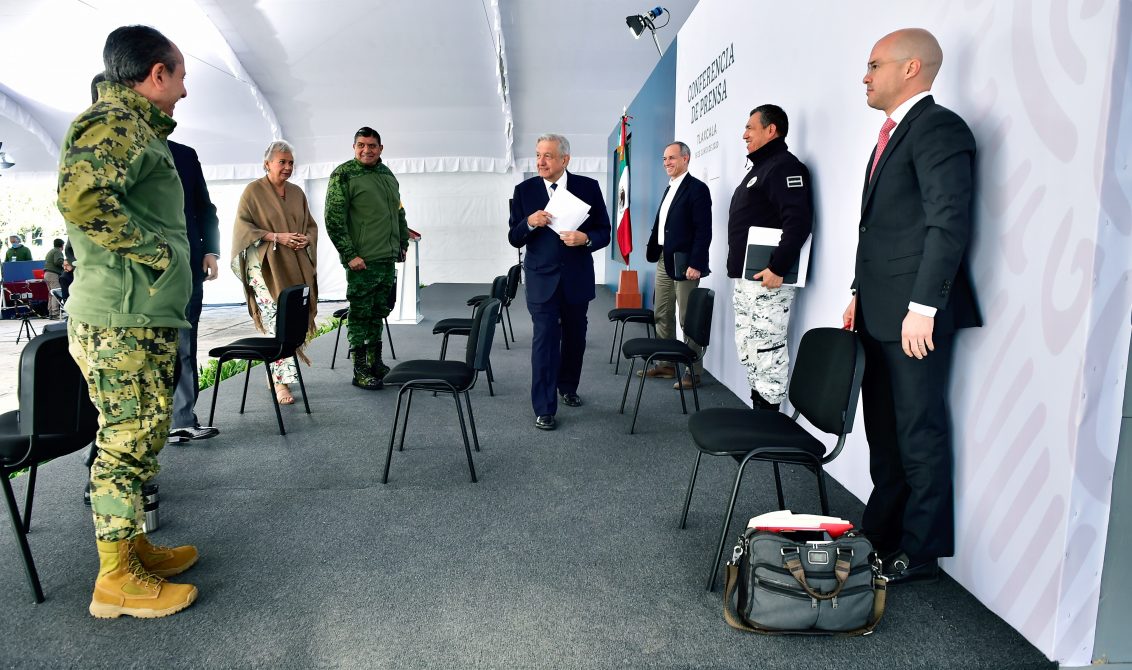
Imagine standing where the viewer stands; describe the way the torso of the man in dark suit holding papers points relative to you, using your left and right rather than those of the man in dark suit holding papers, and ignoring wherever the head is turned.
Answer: facing the viewer

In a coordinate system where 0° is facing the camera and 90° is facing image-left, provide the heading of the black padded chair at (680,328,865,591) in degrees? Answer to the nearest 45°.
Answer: approximately 45°

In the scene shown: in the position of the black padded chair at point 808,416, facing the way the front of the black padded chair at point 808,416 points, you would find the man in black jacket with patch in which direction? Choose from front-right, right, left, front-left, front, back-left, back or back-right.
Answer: back-right

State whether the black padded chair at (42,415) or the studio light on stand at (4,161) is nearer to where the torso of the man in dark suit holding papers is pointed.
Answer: the black padded chair

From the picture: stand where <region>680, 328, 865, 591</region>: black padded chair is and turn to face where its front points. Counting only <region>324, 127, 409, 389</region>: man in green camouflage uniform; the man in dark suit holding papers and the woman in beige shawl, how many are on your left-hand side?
0

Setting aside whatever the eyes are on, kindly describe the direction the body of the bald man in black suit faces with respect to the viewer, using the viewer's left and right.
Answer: facing to the left of the viewer

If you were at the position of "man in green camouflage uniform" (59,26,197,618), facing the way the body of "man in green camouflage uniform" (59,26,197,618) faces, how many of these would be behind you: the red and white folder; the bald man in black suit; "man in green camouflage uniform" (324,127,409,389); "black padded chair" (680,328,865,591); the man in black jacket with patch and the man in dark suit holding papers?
0

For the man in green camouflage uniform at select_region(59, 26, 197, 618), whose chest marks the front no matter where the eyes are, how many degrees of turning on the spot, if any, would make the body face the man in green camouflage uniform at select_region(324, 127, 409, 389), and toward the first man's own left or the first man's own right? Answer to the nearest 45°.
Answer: approximately 45° to the first man's own left

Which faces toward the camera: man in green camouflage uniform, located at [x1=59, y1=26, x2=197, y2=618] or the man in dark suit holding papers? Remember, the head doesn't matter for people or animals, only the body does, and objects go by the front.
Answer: the man in dark suit holding papers

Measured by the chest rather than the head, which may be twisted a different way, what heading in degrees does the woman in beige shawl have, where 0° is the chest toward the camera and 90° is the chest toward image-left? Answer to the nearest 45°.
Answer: approximately 315°

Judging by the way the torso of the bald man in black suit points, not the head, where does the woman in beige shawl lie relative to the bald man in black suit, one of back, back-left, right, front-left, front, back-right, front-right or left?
front

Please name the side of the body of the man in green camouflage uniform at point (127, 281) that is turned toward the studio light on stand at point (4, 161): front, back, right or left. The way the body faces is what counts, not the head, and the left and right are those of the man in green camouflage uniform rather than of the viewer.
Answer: left

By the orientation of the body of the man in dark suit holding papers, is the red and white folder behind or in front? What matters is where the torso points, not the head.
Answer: in front

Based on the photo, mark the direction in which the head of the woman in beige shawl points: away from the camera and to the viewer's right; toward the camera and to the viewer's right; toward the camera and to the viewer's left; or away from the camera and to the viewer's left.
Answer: toward the camera and to the viewer's right

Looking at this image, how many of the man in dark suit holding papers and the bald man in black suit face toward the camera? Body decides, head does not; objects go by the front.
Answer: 1

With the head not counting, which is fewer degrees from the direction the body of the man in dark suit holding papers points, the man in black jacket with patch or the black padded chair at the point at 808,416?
the black padded chair

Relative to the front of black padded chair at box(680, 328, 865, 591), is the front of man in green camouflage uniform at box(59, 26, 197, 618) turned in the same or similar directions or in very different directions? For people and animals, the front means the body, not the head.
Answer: very different directions
